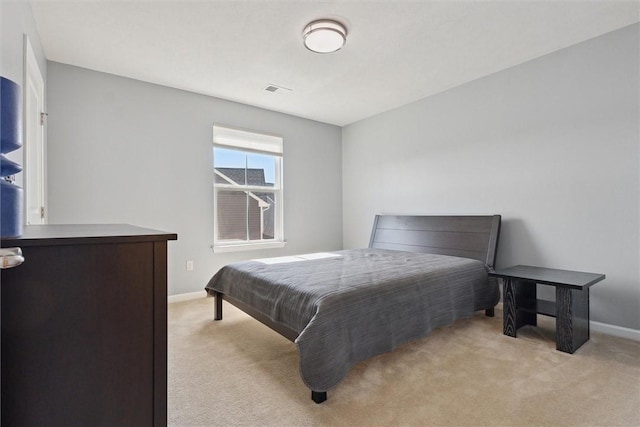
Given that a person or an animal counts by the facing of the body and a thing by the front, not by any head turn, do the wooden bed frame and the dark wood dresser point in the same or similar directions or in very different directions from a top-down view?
very different directions

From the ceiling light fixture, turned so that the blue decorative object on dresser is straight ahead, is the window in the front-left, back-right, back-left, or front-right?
back-right

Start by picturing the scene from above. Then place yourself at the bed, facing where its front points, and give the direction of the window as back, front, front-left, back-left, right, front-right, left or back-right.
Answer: right

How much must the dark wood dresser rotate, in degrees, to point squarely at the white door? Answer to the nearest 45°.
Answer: approximately 90° to its left

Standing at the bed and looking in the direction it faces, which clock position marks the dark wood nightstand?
The dark wood nightstand is roughly at 7 o'clock from the bed.

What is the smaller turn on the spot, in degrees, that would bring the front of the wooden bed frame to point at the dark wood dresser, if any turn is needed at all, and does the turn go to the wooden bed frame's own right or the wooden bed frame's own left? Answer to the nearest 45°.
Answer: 0° — it already faces it

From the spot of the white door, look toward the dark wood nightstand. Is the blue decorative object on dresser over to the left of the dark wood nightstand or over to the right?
right

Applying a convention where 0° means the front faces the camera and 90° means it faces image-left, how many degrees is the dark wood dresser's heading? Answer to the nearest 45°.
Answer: approximately 270°

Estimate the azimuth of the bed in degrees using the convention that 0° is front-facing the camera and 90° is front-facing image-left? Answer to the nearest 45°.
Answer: approximately 45°

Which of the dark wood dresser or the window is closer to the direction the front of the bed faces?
the dark wood dresser

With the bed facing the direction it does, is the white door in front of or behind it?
in front
